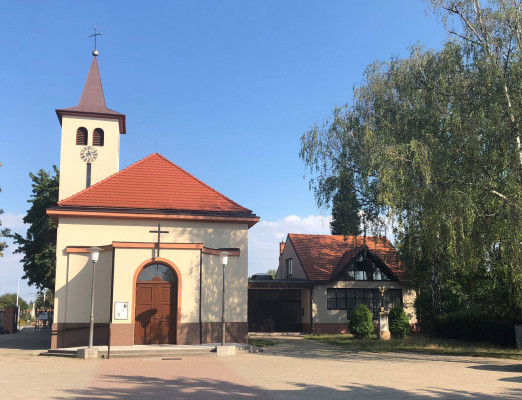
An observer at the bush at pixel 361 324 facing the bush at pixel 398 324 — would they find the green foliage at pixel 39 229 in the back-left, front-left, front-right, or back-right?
back-left

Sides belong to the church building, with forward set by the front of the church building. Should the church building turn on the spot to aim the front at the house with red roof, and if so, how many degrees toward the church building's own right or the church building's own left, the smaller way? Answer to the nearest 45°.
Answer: approximately 135° to the church building's own left

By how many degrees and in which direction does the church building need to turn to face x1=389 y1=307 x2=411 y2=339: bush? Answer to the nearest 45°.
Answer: approximately 90° to its left

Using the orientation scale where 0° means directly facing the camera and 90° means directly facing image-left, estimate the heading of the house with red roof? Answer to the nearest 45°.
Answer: approximately 0°

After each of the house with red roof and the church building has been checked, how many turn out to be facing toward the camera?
2

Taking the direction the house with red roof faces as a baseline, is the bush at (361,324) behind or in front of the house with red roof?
in front

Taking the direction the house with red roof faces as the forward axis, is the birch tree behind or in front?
in front

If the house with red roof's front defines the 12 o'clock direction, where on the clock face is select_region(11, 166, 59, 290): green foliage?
The green foliage is roughly at 3 o'clock from the house with red roof.

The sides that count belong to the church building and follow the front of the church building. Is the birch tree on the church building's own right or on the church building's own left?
on the church building's own left

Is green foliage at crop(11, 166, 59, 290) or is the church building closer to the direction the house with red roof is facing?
the church building

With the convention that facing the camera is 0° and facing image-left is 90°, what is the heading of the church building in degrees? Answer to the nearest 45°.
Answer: approximately 0°

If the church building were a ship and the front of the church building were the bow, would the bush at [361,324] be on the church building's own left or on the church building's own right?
on the church building's own left
